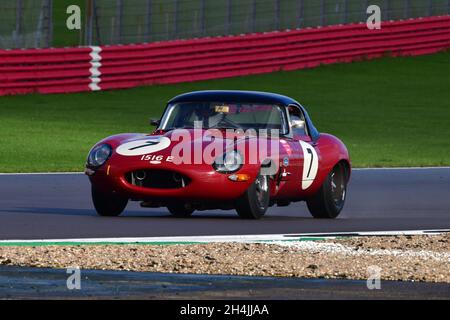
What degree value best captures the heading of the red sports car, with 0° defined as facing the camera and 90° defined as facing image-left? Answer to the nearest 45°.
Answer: approximately 45°

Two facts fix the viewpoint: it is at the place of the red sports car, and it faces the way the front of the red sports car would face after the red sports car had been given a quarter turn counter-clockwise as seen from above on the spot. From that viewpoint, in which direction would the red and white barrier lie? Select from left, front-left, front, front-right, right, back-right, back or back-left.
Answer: back-left
